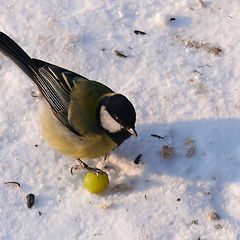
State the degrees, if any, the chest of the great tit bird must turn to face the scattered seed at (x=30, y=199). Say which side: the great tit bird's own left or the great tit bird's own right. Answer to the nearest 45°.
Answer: approximately 135° to the great tit bird's own right

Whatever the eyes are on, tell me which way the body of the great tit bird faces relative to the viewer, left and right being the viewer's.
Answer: facing the viewer and to the right of the viewer

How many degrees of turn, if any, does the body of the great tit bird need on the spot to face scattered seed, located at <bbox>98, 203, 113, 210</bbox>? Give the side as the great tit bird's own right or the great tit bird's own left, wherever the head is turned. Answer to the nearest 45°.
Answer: approximately 90° to the great tit bird's own right

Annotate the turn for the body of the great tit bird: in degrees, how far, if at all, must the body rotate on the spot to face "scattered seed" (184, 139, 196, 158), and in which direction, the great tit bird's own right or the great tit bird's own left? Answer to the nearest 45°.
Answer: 0° — it already faces it

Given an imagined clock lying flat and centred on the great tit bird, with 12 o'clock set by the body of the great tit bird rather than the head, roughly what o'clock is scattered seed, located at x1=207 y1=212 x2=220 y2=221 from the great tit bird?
The scattered seed is roughly at 1 o'clock from the great tit bird.

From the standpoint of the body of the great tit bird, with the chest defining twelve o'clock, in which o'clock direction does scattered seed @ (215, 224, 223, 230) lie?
The scattered seed is roughly at 1 o'clock from the great tit bird.

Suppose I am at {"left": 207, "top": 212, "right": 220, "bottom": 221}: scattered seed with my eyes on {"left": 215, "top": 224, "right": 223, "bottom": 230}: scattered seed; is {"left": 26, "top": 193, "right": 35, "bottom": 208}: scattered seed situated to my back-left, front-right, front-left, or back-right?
back-right
